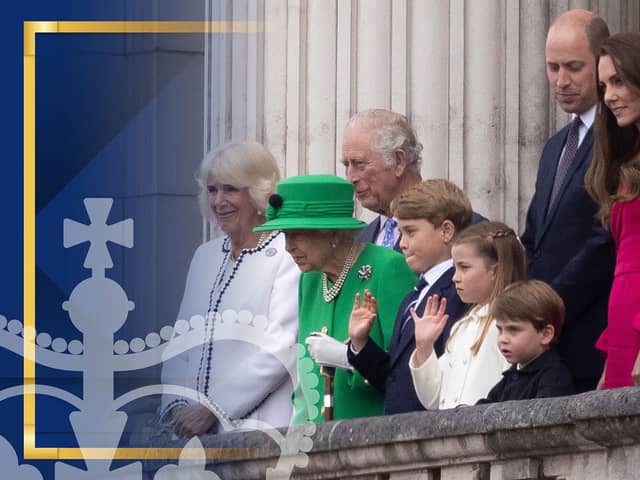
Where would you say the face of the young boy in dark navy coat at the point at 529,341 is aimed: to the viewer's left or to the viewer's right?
to the viewer's left

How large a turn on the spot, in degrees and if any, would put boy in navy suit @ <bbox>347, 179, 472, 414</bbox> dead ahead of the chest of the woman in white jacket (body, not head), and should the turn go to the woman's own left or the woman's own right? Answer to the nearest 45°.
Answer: approximately 135° to the woman's own left

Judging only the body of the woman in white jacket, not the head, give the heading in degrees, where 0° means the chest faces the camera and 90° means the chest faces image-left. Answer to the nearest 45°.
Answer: approximately 45°

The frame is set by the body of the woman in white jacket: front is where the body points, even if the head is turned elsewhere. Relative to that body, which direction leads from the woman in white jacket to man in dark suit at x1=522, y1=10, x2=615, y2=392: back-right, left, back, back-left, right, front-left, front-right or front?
back-left

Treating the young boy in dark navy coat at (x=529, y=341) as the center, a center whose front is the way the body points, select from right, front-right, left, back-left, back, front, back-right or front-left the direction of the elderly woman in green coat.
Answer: right

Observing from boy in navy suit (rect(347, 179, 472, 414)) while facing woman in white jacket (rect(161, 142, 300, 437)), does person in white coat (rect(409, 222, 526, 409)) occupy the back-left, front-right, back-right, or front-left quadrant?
back-left

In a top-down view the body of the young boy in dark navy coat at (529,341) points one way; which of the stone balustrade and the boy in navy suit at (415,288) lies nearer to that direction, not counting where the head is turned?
the stone balustrade

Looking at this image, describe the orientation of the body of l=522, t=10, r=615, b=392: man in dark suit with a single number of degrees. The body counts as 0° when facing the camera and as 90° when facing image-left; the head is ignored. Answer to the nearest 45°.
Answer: approximately 45°
